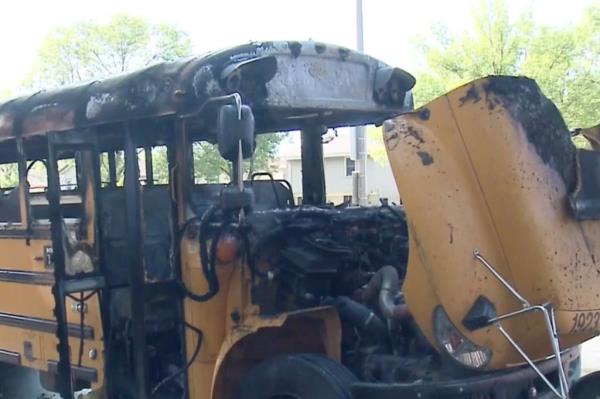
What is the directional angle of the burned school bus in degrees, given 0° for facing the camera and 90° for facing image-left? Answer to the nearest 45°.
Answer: approximately 315°

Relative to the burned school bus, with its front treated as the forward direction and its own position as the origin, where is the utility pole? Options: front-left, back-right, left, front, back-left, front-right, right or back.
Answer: back-left

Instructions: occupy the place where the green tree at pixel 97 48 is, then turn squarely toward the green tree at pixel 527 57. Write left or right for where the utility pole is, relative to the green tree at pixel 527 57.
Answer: right

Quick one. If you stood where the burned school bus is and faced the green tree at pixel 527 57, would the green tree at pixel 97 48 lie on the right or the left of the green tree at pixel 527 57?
left

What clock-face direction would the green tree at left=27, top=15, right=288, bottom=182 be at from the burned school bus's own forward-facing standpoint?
The green tree is roughly at 7 o'clock from the burned school bus.

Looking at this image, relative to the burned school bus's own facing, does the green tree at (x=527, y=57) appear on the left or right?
on its left
